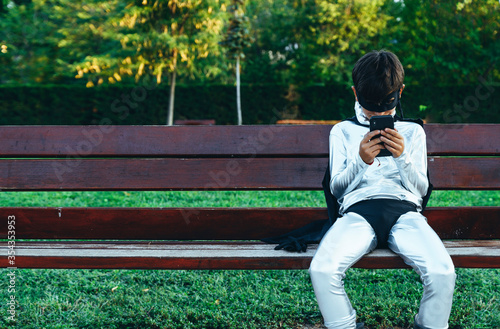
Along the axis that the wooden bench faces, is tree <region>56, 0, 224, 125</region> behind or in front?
behind

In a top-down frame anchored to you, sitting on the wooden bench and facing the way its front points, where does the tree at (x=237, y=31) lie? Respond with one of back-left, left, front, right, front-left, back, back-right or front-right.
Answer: back

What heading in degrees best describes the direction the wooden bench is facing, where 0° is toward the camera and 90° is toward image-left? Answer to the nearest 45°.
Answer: approximately 0°

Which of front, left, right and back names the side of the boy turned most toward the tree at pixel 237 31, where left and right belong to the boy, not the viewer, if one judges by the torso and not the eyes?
back

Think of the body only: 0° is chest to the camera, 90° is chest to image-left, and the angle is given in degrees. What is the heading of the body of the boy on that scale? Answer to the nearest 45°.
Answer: approximately 0°

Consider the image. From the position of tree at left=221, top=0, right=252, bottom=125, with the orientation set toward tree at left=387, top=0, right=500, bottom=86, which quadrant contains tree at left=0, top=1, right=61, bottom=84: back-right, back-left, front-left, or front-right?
back-left
